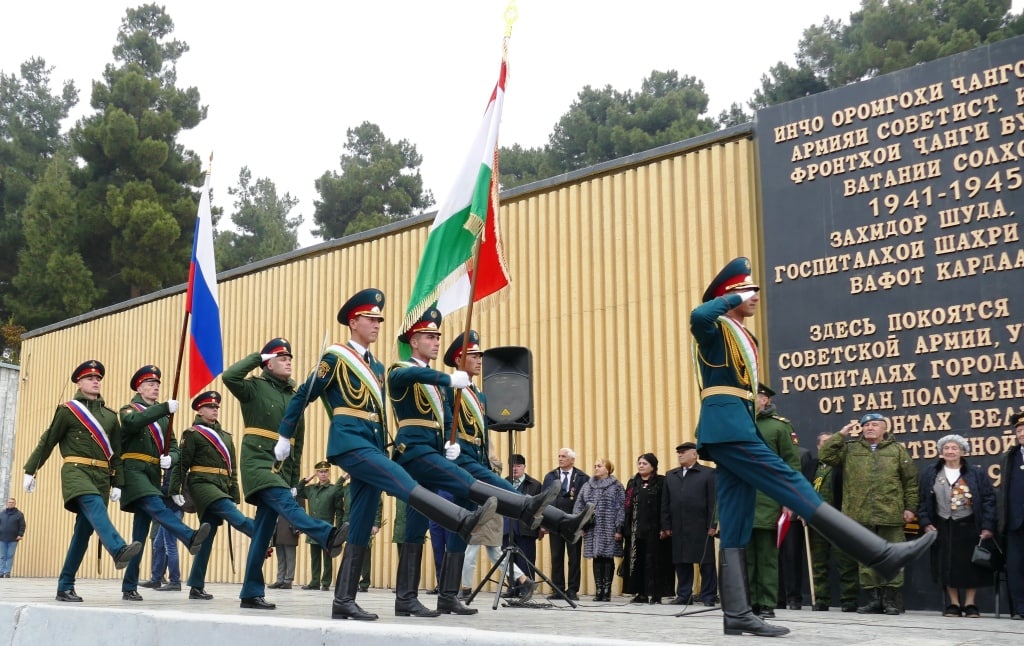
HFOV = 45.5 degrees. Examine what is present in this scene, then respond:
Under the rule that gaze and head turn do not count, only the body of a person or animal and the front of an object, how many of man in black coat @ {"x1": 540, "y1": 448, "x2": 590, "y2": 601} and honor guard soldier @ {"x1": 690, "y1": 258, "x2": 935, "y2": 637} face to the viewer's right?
1

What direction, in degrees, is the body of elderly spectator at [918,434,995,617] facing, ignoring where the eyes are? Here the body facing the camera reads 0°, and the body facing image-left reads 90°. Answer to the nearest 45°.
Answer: approximately 0°

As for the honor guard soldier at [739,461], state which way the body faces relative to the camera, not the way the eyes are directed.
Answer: to the viewer's right

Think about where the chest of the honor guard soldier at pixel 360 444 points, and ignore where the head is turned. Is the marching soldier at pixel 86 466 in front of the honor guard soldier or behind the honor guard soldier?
behind

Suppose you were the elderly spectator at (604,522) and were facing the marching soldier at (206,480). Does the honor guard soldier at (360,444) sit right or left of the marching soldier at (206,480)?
left

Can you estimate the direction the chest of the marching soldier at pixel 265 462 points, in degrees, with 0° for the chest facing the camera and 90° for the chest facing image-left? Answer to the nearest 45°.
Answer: approximately 315°

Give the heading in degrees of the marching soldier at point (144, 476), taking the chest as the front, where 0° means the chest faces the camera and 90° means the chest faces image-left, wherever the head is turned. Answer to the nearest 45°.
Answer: approximately 315°

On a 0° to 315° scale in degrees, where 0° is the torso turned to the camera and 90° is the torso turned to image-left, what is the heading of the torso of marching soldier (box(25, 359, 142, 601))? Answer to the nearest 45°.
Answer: approximately 315°
